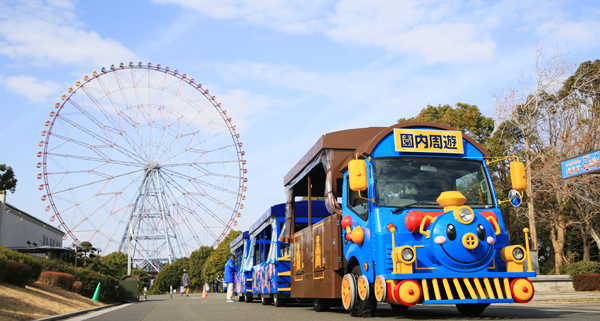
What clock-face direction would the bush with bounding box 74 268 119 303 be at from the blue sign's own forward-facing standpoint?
The bush is roughly at 1 o'clock from the blue sign.

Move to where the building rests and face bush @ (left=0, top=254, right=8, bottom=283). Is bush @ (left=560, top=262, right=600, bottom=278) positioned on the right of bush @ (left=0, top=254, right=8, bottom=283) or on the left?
left

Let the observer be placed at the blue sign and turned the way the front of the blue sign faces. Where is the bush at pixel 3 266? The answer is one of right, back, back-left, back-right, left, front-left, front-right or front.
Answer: front

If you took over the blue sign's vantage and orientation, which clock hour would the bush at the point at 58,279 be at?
The bush is roughly at 1 o'clock from the blue sign.

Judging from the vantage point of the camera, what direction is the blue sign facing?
facing the viewer and to the left of the viewer

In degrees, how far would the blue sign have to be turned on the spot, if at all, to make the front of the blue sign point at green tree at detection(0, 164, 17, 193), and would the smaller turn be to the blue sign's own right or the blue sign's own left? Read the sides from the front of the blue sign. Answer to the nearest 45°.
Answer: approximately 45° to the blue sign's own right

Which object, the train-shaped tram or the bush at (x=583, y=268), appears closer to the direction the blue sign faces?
the train-shaped tram

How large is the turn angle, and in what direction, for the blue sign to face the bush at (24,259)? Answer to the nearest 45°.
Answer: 0° — it already faces it

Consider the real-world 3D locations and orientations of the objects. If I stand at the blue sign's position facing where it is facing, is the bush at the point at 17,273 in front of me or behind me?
in front

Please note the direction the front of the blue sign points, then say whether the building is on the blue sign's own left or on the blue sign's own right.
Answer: on the blue sign's own right

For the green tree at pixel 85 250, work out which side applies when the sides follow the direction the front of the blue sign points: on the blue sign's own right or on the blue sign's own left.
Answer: on the blue sign's own right
